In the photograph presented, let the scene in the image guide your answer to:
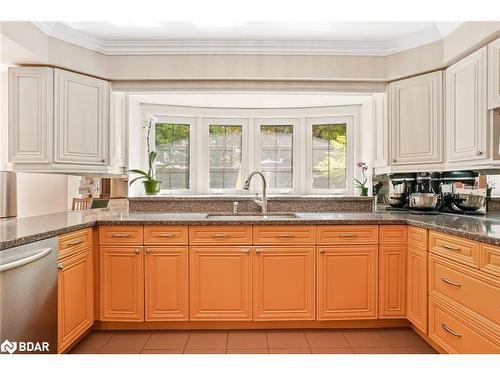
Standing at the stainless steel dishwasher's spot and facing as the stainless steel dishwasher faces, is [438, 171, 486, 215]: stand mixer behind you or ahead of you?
ahead

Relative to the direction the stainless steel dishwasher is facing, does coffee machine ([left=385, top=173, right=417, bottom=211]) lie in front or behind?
in front

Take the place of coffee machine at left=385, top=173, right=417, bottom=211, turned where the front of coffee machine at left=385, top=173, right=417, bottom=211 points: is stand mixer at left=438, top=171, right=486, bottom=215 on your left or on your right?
on your left

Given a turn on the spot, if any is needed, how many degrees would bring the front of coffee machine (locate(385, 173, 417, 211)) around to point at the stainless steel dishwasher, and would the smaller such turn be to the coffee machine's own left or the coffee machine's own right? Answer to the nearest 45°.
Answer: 0° — it already faces it
